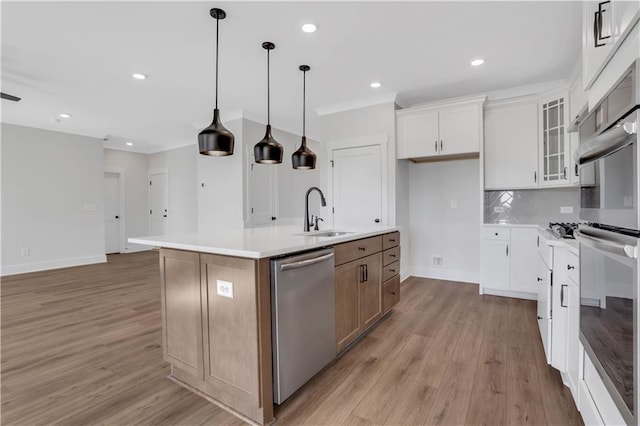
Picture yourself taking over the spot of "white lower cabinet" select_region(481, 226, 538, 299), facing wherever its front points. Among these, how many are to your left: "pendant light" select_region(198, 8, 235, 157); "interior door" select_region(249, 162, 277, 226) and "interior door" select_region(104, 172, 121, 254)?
0

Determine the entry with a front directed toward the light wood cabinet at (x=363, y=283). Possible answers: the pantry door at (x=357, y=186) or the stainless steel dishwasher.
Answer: the pantry door

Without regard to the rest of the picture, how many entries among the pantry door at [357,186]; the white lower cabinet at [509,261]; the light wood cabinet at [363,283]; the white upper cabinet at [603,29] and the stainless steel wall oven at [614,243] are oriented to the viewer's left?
2

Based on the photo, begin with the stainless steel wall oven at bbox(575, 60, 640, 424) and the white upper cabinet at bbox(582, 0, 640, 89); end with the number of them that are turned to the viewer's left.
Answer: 2

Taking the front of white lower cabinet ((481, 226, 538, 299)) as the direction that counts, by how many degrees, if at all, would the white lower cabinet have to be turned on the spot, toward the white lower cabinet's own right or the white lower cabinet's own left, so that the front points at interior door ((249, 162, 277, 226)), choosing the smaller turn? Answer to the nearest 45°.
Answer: approximately 90° to the white lower cabinet's own right

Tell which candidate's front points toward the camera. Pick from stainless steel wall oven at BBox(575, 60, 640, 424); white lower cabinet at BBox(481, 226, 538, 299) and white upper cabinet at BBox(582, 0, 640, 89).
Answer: the white lower cabinet

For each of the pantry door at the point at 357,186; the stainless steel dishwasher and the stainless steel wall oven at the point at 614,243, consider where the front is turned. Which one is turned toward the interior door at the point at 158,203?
the stainless steel wall oven

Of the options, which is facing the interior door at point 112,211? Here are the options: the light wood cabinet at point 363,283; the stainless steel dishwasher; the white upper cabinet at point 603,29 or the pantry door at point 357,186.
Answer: the white upper cabinet

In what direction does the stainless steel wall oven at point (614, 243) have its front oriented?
to the viewer's left

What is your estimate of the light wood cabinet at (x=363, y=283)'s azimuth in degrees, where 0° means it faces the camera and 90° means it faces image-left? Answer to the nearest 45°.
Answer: approximately 315°

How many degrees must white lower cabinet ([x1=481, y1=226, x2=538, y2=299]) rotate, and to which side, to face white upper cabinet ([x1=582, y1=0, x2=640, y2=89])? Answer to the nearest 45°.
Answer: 0° — it already faces it

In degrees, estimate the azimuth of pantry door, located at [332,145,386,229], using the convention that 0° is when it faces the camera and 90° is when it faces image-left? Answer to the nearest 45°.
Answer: approximately 0°

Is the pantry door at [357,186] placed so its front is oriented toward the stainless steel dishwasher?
yes

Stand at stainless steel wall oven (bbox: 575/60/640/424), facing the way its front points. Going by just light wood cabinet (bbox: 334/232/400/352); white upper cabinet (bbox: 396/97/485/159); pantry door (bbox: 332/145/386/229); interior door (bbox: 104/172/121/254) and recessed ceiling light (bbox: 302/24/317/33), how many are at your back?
0

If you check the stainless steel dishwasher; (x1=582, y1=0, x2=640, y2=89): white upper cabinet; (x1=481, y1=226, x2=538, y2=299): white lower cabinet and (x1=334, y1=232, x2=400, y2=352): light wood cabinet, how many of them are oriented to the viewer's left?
1

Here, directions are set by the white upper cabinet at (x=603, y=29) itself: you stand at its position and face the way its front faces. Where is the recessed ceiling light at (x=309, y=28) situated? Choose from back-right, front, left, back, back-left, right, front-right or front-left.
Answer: front

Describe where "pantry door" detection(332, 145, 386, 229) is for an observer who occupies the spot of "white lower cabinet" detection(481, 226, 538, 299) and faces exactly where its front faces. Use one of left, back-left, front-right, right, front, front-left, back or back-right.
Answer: right

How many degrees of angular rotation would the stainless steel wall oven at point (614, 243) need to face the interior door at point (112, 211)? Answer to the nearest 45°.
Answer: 0° — it already faces it

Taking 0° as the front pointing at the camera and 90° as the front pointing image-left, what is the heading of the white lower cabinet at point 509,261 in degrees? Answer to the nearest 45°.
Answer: approximately 0°

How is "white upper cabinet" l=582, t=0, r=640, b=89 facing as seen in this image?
to the viewer's left

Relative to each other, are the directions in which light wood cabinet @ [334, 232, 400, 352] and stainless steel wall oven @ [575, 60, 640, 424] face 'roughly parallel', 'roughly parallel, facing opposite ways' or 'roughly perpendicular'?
roughly parallel, facing opposite ways
